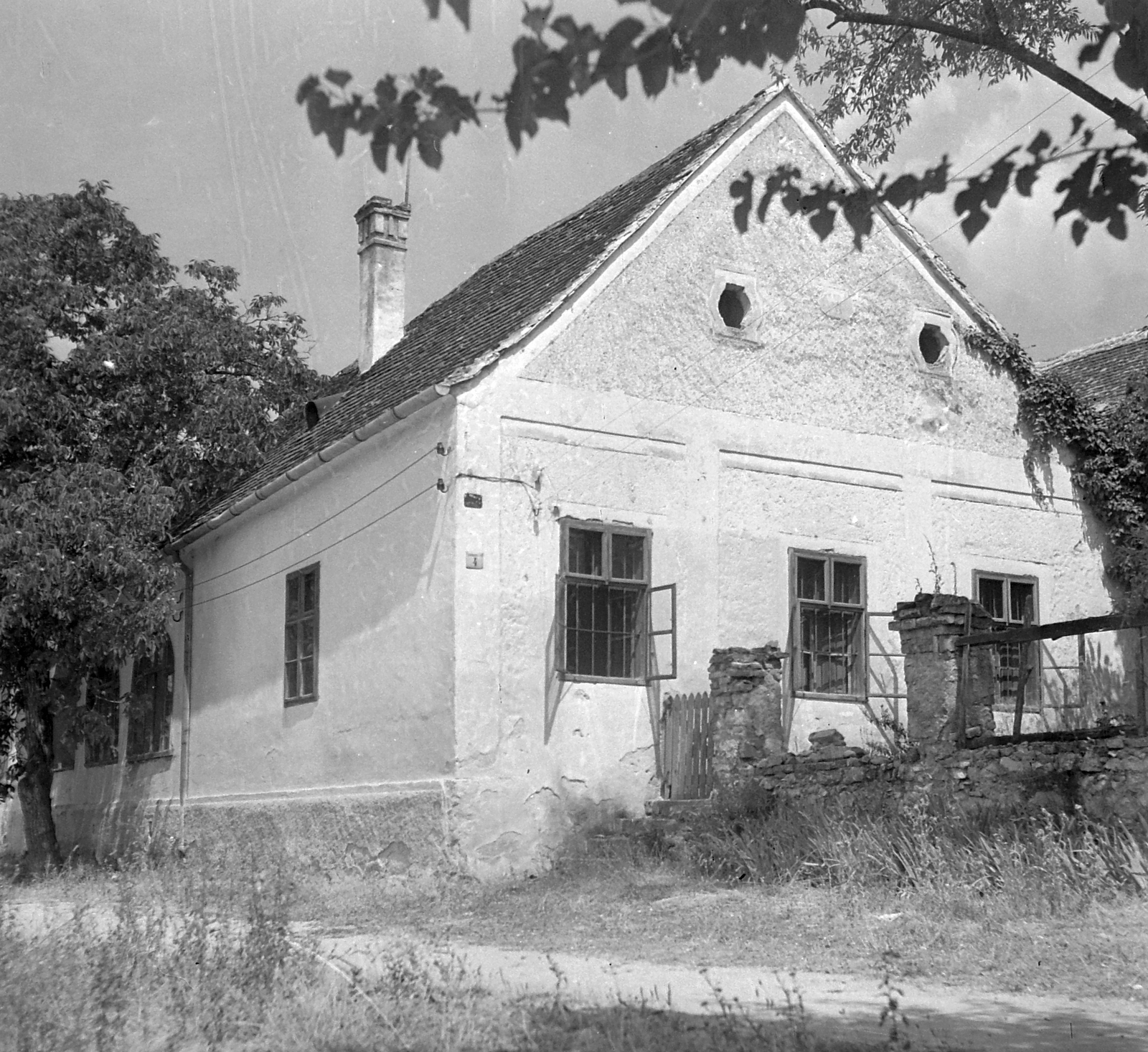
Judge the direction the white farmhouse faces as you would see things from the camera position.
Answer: facing the viewer and to the right of the viewer

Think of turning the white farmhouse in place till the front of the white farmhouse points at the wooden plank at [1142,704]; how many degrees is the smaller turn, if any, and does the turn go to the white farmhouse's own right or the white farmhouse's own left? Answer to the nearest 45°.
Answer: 0° — it already faces it

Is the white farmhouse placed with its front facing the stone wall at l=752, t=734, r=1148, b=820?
yes

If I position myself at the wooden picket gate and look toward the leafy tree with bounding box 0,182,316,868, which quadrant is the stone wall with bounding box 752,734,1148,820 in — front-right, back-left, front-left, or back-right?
back-left

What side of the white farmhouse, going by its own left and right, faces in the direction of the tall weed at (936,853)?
front

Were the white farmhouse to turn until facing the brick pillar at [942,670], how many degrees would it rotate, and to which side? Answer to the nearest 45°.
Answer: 0° — it already faces it

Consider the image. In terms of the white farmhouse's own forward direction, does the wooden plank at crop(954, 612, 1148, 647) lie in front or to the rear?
in front

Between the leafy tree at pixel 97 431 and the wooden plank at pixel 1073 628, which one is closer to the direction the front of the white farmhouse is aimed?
the wooden plank
